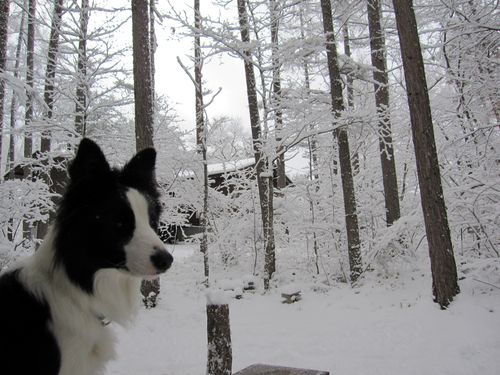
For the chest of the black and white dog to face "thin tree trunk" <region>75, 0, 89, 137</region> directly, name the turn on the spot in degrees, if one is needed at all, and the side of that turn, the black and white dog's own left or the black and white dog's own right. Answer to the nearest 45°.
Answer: approximately 135° to the black and white dog's own left

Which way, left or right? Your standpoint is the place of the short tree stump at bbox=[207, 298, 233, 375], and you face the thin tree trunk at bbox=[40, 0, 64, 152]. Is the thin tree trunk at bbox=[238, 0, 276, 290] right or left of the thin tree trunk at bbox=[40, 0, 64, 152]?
right

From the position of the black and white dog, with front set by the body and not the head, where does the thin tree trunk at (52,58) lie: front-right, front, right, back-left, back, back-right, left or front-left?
back-left

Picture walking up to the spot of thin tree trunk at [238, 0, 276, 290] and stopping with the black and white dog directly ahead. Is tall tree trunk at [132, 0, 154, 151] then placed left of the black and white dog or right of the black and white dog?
right

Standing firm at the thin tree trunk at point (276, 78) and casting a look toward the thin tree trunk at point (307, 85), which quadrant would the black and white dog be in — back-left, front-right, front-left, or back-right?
back-right

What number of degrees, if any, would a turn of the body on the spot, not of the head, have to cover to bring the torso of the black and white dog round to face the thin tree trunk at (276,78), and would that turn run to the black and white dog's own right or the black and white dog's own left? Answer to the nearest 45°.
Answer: approximately 90° to the black and white dog's own left

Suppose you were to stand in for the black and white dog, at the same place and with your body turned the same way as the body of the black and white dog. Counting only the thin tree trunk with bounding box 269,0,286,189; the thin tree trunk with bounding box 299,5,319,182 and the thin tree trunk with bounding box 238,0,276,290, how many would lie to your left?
3

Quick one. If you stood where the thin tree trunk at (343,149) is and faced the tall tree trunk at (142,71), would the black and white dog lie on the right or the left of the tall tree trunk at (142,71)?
left

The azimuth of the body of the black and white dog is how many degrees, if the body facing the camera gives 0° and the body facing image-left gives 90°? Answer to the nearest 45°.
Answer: approximately 315°
